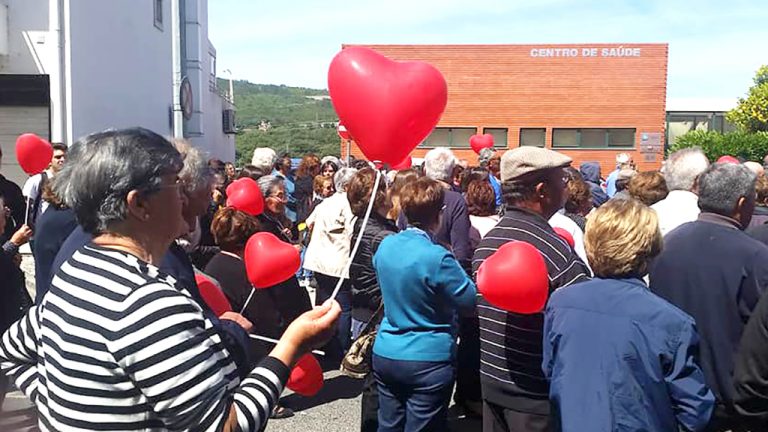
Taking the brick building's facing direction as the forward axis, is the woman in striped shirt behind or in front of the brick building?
in front

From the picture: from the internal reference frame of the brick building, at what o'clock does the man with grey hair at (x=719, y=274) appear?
The man with grey hair is roughly at 12 o'clock from the brick building.

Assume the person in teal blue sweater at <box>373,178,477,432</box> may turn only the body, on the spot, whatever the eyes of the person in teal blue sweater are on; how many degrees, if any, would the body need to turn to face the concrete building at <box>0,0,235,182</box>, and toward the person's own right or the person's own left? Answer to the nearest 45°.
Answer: approximately 90° to the person's own left

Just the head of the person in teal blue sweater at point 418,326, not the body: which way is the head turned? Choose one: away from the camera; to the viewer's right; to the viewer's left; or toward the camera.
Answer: away from the camera

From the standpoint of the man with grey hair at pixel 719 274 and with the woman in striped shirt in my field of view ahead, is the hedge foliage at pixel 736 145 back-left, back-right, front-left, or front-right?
back-right

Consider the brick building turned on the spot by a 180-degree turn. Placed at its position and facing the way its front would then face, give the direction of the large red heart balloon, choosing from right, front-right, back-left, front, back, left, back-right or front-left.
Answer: back

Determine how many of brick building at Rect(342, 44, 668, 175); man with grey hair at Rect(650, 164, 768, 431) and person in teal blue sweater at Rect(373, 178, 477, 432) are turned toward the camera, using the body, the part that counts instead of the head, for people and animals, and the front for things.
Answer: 1

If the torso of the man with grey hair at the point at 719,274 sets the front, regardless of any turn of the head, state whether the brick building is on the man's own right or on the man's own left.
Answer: on the man's own left

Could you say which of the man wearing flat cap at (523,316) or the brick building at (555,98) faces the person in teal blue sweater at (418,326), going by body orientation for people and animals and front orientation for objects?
the brick building

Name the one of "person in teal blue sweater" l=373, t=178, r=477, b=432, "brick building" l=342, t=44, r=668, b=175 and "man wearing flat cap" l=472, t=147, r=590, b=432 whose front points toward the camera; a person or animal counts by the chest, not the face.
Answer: the brick building

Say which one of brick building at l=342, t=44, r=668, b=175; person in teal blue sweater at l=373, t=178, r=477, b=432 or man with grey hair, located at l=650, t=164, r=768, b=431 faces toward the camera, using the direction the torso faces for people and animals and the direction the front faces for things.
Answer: the brick building

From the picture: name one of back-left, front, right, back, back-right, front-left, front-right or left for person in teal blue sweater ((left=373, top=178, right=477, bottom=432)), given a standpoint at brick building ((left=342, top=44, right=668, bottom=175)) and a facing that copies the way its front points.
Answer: front

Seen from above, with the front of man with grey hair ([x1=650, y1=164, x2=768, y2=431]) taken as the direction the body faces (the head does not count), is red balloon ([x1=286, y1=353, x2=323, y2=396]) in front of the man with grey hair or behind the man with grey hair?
behind

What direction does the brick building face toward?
toward the camera

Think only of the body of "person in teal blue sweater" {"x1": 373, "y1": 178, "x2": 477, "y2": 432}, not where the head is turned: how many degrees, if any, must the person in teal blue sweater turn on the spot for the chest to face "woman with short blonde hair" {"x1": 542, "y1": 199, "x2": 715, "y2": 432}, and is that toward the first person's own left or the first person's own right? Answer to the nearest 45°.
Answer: approximately 90° to the first person's own right

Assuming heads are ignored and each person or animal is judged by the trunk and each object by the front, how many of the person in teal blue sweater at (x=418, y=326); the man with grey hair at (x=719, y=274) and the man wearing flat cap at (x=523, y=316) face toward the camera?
0

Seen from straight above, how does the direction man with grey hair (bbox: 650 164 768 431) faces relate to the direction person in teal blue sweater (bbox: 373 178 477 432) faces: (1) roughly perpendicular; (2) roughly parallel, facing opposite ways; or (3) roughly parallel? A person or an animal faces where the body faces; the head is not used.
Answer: roughly parallel

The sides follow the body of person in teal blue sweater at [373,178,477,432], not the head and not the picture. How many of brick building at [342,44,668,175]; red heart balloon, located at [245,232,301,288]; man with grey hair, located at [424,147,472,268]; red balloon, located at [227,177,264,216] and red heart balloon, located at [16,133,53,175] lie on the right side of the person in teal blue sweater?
0

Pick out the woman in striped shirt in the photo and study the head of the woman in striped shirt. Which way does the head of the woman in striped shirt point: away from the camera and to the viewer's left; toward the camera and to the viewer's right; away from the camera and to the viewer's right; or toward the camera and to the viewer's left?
away from the camera and to the viewer's right

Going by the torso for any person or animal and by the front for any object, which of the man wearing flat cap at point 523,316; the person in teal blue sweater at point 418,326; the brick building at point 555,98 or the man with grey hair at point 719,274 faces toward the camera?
the brick building
